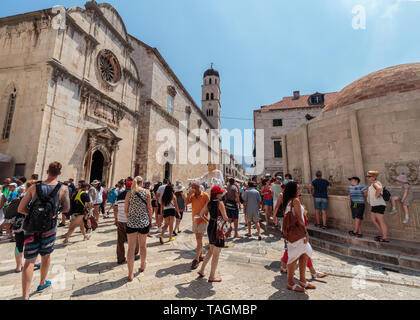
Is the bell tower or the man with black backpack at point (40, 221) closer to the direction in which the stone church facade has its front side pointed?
the man with black backpack

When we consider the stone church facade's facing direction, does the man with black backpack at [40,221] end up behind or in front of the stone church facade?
in front

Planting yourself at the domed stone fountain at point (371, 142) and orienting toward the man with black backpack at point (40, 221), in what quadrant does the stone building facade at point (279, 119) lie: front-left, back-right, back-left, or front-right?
back-right

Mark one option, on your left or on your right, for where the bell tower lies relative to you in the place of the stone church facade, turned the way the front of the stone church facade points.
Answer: on your left

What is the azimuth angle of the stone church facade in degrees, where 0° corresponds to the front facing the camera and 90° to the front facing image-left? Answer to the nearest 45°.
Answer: approximately 315°

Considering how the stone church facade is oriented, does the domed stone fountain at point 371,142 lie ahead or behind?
ahead
